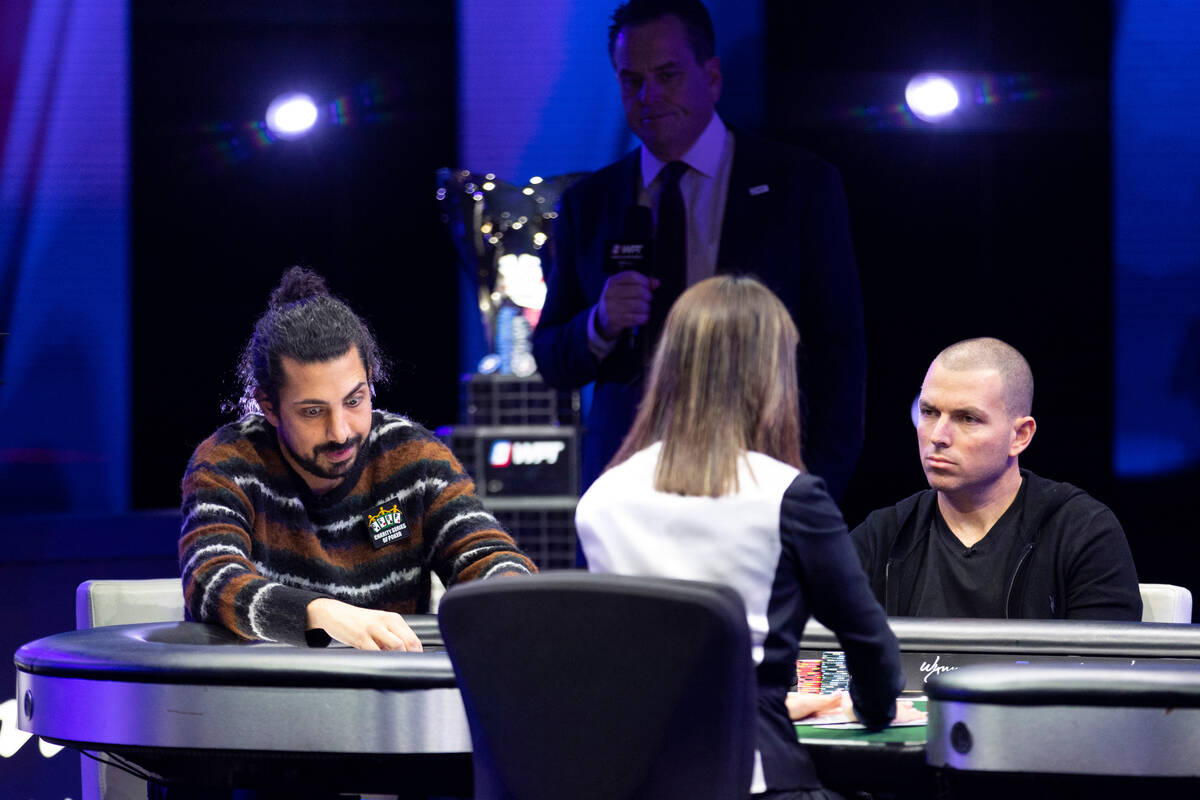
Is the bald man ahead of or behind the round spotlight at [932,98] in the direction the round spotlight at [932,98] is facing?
ahead

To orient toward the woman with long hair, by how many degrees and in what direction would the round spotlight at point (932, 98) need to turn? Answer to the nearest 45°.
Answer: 0° — it already faces them

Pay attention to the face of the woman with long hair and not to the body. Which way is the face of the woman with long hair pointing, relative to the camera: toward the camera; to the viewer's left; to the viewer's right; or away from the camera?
away from the camera

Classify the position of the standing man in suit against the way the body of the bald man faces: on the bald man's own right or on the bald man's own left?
on the bald man's own right

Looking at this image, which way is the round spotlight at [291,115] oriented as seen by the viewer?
toward the camera

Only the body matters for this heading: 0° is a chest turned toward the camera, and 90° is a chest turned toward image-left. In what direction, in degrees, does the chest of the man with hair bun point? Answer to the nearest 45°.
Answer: approximately 315°

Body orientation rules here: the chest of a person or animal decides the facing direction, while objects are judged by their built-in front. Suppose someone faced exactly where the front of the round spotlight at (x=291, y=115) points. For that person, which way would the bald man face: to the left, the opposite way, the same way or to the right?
to the right

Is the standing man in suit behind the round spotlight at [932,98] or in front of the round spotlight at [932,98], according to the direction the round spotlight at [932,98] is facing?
in front

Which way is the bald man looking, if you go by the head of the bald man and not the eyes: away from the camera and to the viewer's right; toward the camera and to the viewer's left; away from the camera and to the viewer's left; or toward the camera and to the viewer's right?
toward the camera and to the viewer's left

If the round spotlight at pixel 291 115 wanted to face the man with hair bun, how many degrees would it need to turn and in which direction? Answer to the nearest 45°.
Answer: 0° — it already faces them

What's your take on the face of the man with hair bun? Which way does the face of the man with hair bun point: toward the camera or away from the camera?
toward the camera

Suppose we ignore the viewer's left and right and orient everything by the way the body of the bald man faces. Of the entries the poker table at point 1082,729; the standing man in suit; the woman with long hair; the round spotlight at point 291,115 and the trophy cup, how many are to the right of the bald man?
3

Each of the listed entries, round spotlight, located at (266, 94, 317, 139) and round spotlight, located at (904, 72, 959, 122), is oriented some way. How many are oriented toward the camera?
2

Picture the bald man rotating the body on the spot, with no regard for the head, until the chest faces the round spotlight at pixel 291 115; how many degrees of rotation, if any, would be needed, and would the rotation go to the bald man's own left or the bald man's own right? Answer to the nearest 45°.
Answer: approximately 90° to the bald man's own right

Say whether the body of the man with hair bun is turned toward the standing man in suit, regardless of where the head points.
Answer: no

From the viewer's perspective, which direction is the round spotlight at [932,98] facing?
toward the camera

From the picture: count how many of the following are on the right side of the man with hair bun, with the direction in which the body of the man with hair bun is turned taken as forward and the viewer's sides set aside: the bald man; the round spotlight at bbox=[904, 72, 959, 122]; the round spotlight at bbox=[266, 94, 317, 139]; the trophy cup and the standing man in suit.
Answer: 0
